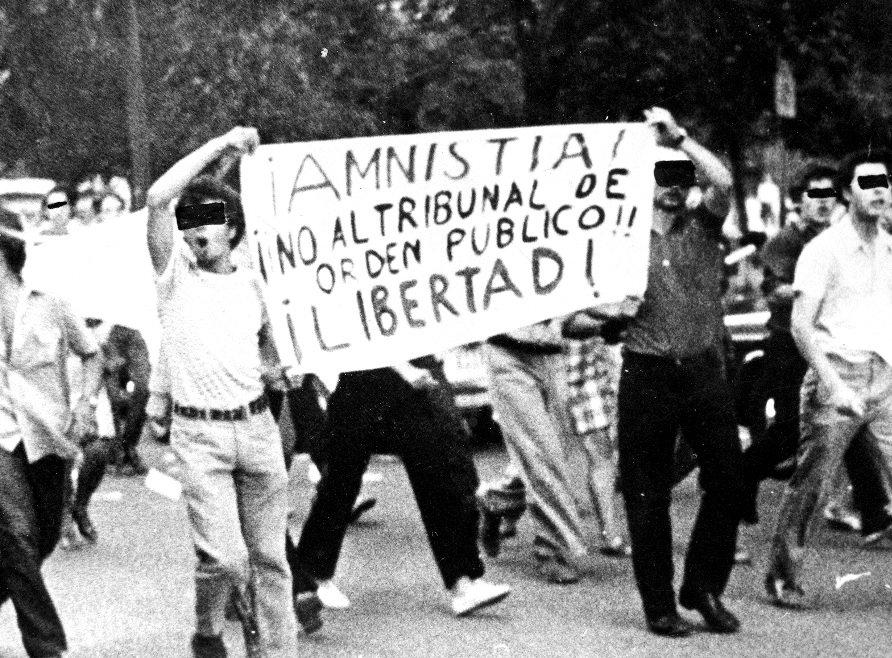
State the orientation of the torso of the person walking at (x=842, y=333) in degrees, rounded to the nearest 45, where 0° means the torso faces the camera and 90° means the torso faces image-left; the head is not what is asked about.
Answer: approximately 315°

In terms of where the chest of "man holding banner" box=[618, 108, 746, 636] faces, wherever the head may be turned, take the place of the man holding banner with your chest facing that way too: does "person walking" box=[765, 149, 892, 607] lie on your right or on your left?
on your left

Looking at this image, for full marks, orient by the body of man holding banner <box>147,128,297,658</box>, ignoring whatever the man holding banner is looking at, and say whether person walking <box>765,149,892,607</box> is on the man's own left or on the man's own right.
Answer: on the man's own left

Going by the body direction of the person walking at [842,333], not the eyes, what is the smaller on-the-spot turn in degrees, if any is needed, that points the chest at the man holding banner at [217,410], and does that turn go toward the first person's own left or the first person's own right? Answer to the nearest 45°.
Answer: approximately 90° to the first person's own right

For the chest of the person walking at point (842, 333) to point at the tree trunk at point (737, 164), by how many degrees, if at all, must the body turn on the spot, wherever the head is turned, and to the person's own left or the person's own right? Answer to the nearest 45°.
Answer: approximately 135° to the person's own left

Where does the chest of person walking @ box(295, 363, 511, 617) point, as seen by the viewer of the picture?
to the viewer's right

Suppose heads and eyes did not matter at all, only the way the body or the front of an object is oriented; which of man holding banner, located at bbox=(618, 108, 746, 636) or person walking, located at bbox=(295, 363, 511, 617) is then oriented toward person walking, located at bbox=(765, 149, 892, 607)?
person walking, located at bbox=(295, 363, 511, 617)

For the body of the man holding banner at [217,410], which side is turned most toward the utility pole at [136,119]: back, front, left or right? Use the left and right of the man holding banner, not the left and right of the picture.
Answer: back

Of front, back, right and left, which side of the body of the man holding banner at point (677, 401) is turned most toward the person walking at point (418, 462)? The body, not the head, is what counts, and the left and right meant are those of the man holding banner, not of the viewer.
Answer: right

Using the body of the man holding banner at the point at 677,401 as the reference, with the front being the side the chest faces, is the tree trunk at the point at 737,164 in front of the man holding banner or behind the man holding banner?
behind
